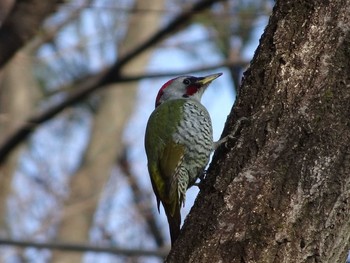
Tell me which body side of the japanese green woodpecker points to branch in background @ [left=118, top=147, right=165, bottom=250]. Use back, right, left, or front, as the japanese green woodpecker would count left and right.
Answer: left

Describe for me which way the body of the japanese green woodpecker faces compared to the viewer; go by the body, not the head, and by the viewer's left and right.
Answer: facing to the right of the viewer

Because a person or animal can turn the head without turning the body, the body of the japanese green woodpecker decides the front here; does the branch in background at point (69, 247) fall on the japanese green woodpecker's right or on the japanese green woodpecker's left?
on the japanese green woodpecker's left

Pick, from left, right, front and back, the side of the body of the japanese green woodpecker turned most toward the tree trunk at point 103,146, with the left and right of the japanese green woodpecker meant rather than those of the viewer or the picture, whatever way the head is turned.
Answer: left
